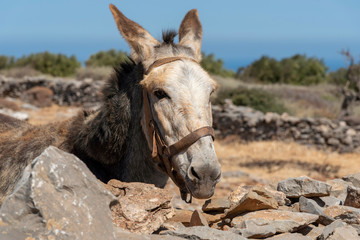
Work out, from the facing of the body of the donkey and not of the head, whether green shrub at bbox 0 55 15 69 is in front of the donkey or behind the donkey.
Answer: behind

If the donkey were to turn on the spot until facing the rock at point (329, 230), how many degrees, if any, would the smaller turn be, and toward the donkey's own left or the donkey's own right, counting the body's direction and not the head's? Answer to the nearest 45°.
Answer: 0° — it already faces it

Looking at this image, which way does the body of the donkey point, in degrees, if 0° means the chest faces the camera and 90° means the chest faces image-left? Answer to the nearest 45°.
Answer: approximately 315°

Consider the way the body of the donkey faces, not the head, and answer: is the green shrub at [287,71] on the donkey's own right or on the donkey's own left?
on the donkey's own left

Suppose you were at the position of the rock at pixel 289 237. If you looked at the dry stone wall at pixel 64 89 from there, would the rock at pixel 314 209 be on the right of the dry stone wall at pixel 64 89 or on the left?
right

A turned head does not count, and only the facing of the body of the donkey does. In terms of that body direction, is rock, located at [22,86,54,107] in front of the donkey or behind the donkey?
behind

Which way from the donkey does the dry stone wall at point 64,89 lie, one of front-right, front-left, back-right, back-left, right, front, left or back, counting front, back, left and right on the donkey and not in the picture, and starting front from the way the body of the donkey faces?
back-left

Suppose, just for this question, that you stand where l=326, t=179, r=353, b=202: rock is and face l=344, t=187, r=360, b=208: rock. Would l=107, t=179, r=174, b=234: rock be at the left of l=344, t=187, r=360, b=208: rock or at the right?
right

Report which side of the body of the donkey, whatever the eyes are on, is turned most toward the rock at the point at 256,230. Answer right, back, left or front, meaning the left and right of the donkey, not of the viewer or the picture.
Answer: front
